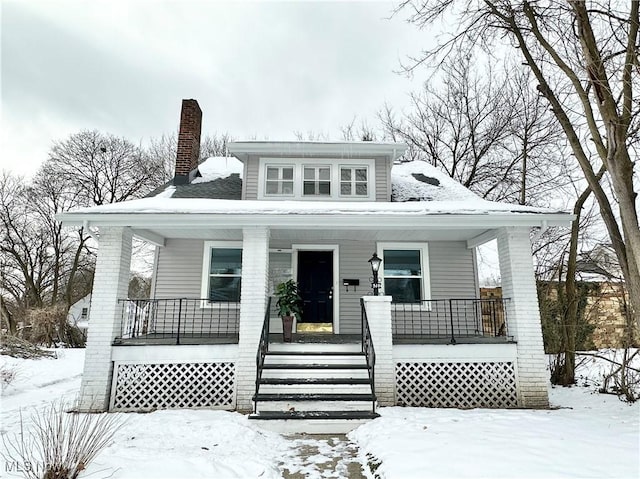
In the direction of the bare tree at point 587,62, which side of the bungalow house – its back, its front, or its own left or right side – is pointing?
left

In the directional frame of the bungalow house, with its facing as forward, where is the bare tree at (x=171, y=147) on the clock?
The bare tree is roughly at 5 o'clock from the bungalow house.

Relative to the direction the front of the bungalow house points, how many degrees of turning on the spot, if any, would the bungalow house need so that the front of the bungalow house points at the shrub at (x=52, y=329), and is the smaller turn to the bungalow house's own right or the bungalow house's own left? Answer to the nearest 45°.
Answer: approximately 135° to the bungalow house's own right

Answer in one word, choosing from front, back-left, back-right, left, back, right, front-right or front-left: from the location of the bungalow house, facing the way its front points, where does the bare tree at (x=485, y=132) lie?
back-left

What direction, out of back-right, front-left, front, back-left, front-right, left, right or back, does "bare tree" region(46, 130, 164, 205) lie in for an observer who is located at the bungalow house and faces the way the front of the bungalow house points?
back-right

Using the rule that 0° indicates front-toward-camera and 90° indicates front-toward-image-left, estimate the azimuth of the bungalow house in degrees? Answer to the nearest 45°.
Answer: approximately 0°
